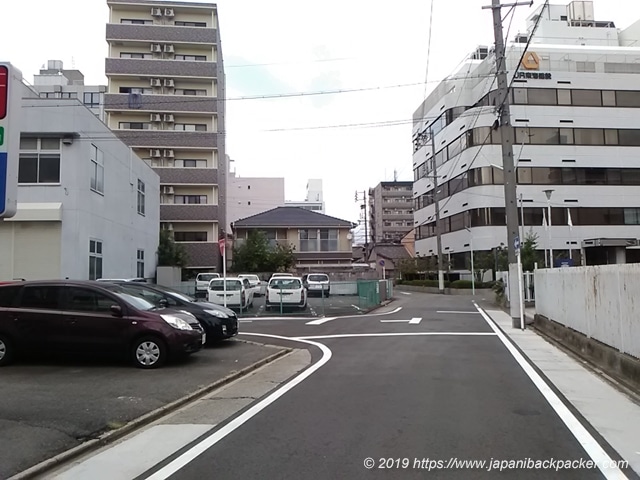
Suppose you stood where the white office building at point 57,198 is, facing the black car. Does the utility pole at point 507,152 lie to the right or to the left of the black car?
left

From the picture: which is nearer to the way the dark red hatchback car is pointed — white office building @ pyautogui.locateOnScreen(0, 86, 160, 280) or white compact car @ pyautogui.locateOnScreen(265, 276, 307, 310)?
the white compact car

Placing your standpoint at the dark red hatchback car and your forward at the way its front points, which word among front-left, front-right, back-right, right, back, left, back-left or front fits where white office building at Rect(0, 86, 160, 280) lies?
left

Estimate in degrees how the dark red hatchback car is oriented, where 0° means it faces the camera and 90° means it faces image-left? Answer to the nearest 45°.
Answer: approximately 270°

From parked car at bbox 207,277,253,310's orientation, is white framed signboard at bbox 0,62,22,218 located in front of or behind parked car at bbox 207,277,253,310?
behind
